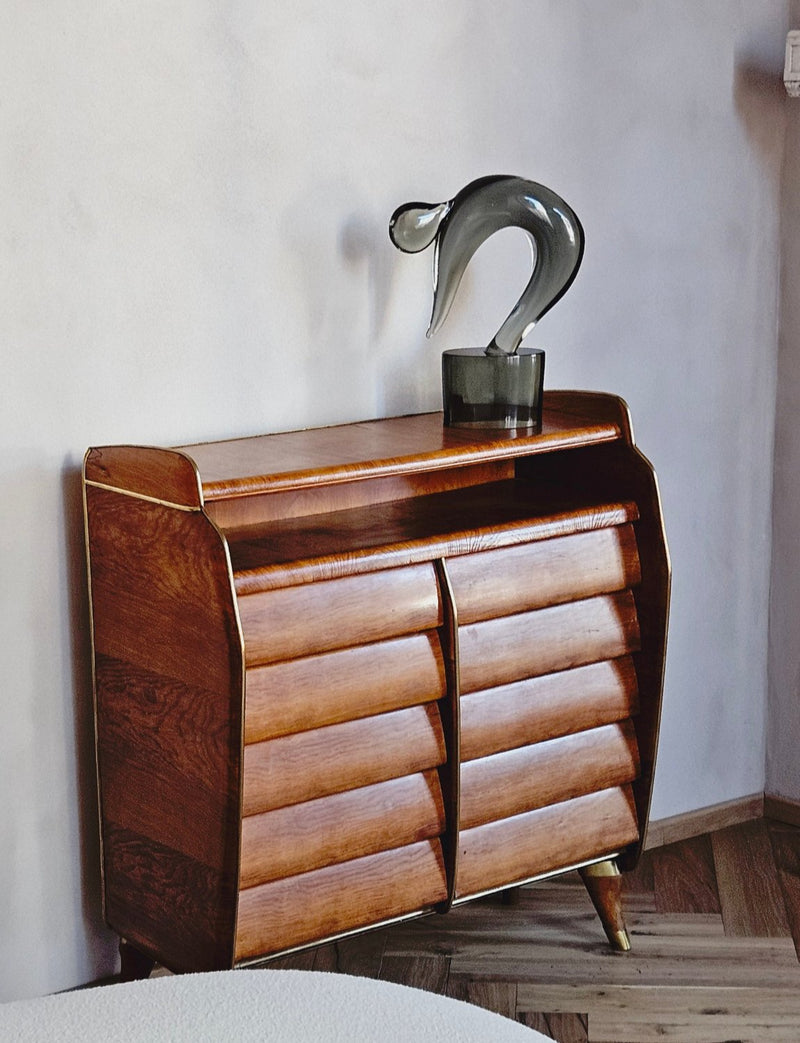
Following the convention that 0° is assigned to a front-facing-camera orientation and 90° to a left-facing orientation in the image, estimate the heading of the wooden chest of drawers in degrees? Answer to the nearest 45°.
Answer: approximately 315°

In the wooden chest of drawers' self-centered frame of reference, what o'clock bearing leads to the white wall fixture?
The white wall fixture is roughly at 9 o'clock from the wooden chest of drawers.
